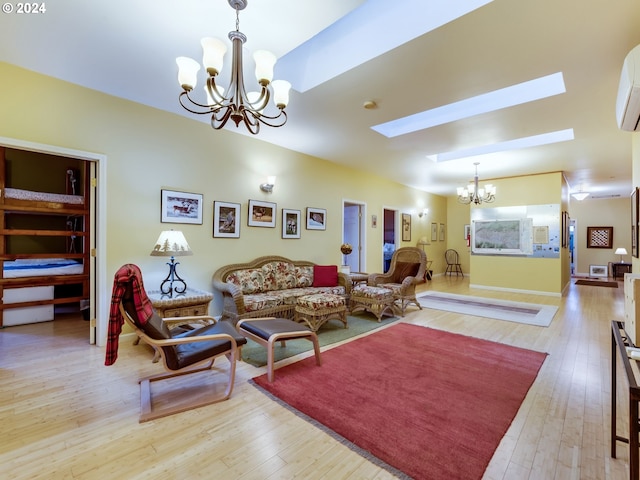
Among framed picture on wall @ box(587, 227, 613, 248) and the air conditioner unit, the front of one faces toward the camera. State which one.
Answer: the framed picture on wall

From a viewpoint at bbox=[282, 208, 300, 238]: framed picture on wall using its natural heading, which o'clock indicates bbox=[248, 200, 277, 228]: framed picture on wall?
bbox=[248, 200, 277, 228]: framed picture on wall is roughly at 3 o'clock from bbox=[282, 208, 300, 238]: framed picture on wall.

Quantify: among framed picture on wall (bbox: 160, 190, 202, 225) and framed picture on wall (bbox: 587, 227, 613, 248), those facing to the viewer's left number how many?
0

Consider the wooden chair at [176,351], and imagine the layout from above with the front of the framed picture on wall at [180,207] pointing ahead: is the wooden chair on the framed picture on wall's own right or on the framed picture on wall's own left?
on the framed picture on wall's own right

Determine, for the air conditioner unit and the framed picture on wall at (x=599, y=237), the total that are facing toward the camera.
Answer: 1

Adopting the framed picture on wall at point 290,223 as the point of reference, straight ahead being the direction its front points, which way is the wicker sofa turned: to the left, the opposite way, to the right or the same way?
the same way

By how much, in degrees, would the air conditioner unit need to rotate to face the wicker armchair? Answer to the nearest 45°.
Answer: approximately 45° to its right

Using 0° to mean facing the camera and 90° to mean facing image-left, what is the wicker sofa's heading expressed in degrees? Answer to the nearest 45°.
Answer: approximately 315°

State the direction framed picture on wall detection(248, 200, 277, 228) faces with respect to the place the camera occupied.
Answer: facing the viewer and to the right of the viewer

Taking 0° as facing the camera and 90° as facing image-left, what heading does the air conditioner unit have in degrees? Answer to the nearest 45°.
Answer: approximately 90°

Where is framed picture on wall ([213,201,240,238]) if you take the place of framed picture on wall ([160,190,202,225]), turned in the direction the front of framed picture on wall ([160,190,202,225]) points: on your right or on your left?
on your left

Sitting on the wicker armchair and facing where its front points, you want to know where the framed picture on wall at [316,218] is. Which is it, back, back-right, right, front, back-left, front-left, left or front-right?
front-right

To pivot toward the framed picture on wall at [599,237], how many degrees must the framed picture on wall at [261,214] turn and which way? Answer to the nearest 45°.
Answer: approximately 45° to its left

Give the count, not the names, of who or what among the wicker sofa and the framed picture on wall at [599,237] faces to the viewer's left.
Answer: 0

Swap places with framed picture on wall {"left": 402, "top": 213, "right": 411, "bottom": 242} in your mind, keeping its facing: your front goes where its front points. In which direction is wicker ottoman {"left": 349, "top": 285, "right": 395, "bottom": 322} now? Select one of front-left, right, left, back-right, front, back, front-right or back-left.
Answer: front-right

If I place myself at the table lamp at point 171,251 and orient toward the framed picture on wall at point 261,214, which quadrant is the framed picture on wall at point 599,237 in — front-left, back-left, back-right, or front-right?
front-right

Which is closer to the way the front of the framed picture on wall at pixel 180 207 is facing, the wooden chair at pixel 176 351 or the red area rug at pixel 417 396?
the red area rug
